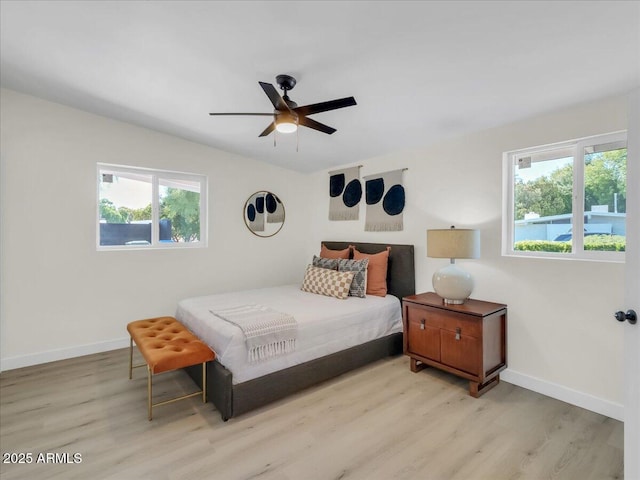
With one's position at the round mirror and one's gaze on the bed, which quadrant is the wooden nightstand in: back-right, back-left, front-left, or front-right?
front-left

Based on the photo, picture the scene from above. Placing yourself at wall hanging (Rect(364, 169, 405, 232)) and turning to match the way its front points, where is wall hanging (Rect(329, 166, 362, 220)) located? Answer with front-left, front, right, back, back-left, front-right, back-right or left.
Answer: right

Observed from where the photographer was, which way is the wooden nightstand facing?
facing the viewer and to the left of the viewer

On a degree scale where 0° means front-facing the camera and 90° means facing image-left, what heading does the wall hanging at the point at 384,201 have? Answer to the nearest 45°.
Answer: approximately 45°

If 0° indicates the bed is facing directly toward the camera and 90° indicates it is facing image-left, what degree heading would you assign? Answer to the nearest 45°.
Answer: approximately 45°

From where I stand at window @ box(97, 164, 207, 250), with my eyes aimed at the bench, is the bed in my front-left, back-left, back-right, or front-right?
front-left

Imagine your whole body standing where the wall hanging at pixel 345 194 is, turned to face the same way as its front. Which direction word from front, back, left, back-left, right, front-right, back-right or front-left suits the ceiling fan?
front-left

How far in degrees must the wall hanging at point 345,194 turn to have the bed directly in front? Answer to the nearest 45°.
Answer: approximately 45° to its left

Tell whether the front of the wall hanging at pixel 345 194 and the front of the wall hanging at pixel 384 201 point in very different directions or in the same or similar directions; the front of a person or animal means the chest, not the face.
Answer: same or similar directions

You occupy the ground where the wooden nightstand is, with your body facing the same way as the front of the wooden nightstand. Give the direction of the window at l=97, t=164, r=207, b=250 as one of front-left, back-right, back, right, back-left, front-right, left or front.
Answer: front-right

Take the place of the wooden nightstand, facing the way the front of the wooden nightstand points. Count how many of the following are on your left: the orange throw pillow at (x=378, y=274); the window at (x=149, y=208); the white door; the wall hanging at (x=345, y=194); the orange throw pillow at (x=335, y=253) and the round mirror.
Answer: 1

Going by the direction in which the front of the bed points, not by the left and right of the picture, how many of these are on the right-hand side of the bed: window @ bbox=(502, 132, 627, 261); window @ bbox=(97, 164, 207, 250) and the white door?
1

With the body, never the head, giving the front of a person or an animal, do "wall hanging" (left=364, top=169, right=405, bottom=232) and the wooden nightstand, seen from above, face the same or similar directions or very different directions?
same or similar directions

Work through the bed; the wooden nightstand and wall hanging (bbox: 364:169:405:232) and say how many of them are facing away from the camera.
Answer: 0

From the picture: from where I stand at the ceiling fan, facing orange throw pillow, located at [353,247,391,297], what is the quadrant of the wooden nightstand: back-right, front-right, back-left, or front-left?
front-right

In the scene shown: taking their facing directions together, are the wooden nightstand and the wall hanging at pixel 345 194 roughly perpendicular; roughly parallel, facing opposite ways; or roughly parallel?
roughly parallel

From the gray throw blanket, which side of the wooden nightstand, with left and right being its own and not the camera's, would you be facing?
front

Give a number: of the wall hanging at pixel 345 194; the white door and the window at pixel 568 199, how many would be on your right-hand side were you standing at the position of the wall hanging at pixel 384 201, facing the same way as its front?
1

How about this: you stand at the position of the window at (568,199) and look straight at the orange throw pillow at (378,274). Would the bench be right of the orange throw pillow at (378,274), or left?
left
